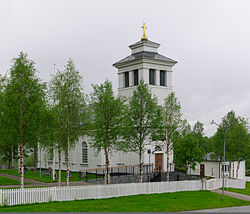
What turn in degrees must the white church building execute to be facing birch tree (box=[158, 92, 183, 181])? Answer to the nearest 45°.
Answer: approximately 45° to its right

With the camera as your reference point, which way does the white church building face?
facing the viewer and to the right of the viewer

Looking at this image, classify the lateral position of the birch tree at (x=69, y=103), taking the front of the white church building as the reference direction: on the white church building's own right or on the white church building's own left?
on the white church building's own right
